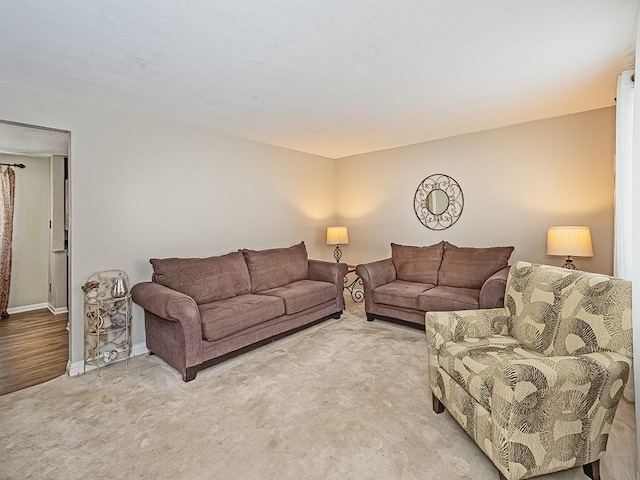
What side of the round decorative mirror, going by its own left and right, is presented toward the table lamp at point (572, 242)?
left

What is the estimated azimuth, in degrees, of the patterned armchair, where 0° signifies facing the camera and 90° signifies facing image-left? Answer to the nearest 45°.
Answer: approximately 45°

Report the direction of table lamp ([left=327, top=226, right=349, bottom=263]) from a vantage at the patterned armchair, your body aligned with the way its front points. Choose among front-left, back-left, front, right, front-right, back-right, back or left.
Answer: right

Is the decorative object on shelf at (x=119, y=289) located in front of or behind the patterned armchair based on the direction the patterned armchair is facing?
in front

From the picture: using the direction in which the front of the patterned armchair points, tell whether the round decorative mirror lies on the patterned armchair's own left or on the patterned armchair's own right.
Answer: on the patterned armchair's own right

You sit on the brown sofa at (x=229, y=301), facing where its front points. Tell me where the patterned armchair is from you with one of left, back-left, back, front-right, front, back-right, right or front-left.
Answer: front

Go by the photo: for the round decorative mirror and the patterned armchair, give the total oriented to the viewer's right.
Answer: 0

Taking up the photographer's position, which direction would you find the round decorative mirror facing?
facing the viewer and to the left of the viewer

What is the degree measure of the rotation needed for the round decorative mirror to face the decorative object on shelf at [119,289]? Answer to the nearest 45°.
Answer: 0° — it already faces it

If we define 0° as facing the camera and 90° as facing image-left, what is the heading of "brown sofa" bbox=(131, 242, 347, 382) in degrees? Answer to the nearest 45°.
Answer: approximately 315°

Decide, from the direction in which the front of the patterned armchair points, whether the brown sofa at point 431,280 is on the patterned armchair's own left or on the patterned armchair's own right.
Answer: on the patterned armchair's own right

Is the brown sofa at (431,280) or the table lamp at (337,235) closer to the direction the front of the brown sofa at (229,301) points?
the brown sofa
